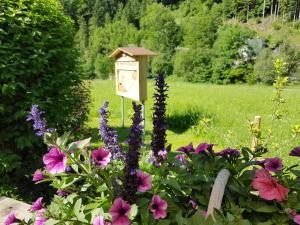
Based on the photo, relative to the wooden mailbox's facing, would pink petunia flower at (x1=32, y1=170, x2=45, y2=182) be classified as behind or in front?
in front

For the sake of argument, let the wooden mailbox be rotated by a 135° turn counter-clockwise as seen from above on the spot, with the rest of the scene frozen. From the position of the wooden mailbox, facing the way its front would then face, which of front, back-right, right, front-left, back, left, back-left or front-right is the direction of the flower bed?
right

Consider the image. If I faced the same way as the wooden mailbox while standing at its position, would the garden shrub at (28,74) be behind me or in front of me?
in front

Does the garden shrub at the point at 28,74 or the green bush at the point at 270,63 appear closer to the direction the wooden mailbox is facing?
the garden shrub

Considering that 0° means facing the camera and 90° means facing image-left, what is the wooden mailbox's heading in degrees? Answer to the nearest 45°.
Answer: approximately 45°

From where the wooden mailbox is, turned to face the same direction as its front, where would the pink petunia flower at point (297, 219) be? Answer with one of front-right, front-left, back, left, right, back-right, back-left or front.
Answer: front-left

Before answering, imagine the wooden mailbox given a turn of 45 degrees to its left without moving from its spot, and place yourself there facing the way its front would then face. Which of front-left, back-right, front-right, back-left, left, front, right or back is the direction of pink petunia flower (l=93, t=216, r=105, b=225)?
front

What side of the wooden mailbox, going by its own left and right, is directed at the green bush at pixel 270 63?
back
